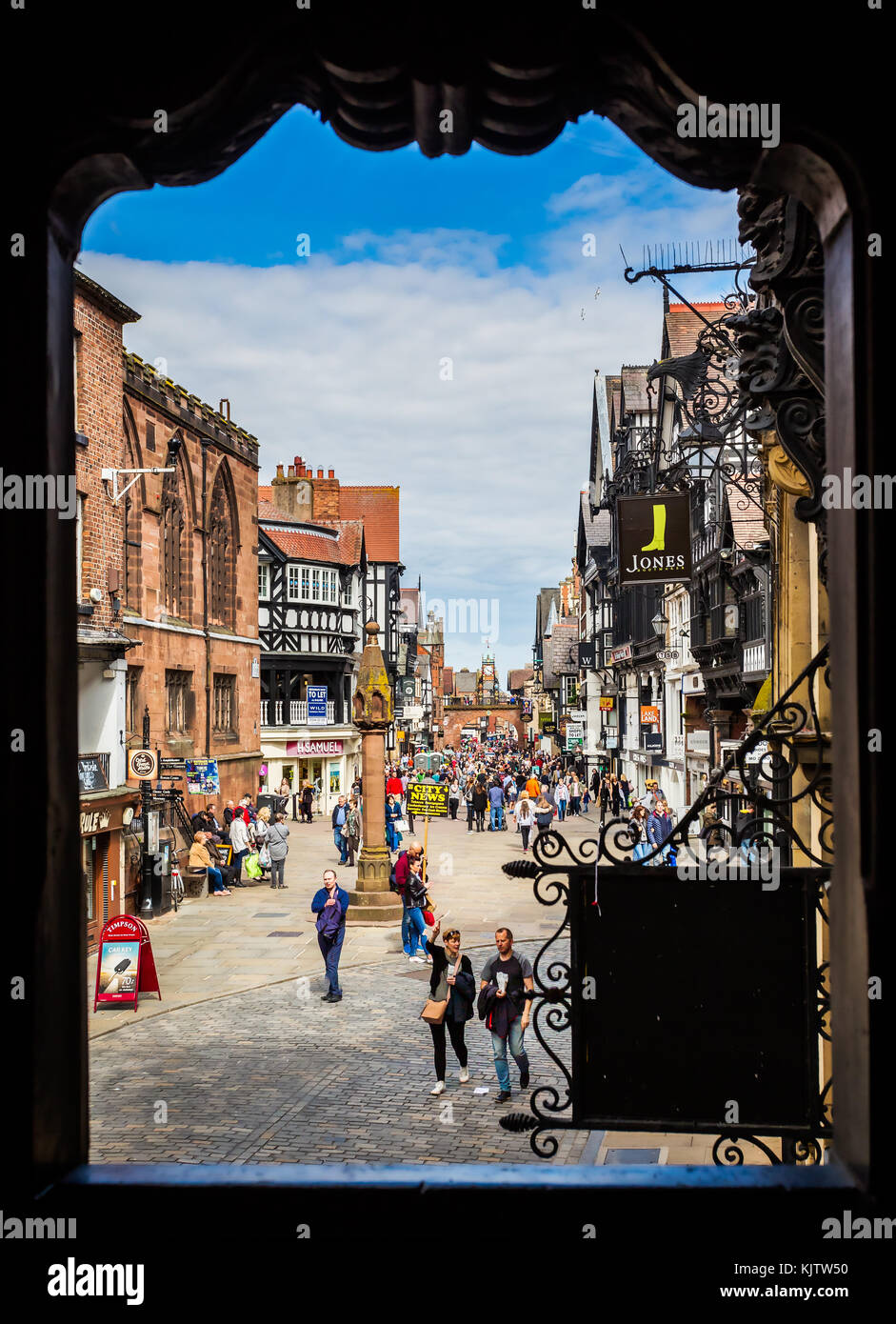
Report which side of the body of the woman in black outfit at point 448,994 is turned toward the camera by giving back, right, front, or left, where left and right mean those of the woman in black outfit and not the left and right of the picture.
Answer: front

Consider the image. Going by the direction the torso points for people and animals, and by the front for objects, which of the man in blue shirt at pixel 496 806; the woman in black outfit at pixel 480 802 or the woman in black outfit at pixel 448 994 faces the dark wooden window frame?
the woman in black outfit at pixel 448 994

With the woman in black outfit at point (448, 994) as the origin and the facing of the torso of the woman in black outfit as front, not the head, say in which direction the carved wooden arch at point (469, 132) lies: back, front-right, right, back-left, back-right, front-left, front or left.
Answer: front

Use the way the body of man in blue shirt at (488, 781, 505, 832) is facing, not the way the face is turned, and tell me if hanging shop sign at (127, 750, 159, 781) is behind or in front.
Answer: behind

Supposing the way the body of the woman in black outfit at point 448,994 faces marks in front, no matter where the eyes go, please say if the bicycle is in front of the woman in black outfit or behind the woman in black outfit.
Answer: behind

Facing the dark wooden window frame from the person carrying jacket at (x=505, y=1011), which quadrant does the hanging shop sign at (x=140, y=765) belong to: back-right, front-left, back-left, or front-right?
back-right
